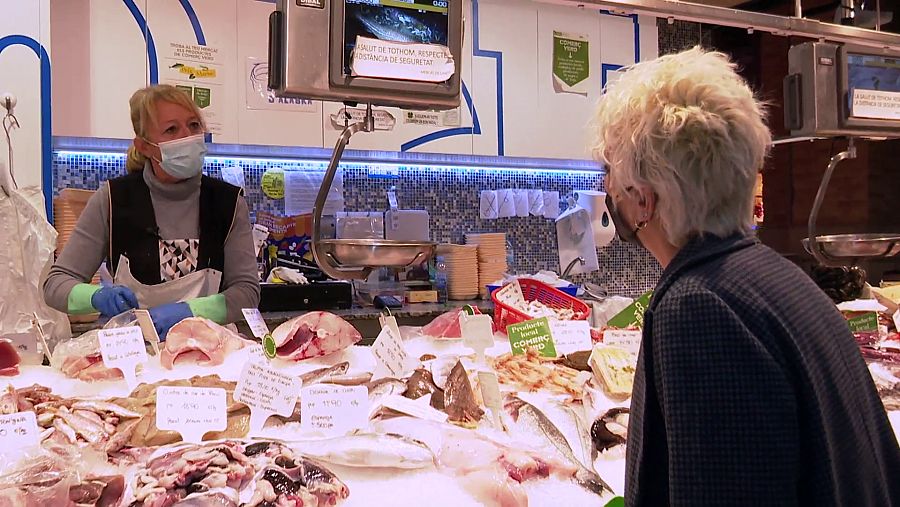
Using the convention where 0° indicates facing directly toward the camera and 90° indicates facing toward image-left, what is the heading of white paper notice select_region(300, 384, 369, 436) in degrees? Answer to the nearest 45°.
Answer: approximately 0°

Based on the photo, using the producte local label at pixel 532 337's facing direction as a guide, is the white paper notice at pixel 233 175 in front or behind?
behind

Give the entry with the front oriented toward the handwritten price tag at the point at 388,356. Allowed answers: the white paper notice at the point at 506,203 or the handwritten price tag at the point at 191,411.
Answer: the white paper notice

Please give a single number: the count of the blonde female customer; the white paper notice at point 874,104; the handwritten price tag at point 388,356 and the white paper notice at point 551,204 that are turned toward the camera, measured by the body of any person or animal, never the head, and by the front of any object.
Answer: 3

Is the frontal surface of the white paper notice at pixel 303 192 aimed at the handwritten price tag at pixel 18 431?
yes

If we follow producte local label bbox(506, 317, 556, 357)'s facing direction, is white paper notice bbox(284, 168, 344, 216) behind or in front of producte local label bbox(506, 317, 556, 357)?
behind

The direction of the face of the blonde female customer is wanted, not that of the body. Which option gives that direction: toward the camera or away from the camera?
away from the camera

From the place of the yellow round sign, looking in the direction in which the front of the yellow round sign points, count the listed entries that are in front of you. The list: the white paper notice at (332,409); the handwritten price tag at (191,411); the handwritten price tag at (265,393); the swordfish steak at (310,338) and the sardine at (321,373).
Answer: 5
